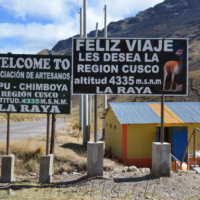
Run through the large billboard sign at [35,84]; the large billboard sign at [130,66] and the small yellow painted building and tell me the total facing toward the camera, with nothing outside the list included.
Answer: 3

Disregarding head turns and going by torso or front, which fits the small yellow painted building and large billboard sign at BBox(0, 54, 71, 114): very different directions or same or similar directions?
same or similar directions

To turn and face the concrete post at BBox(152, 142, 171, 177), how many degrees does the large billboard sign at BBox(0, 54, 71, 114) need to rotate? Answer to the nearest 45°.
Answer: approximately 90° to its left

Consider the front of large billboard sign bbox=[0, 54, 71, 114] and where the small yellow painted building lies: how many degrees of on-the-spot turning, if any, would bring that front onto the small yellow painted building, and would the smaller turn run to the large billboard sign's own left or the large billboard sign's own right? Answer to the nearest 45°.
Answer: approximately 135° to the large billboard sign's own left

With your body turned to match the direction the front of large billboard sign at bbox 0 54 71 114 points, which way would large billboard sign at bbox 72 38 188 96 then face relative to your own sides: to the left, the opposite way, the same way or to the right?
the same way

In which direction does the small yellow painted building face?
toward the camera

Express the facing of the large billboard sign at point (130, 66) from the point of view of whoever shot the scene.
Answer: facing the viewer

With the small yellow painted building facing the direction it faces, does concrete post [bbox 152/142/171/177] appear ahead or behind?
ahead

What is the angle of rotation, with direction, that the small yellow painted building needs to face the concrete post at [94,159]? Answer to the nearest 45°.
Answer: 0° — it already faces it

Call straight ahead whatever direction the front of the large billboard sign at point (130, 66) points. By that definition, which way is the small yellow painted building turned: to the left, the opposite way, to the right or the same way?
the same way

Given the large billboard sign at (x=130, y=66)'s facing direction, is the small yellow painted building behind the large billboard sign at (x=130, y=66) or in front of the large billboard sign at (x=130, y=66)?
behind

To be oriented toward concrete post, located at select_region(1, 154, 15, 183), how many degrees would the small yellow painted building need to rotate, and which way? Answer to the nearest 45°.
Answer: approximately 45° to its right
